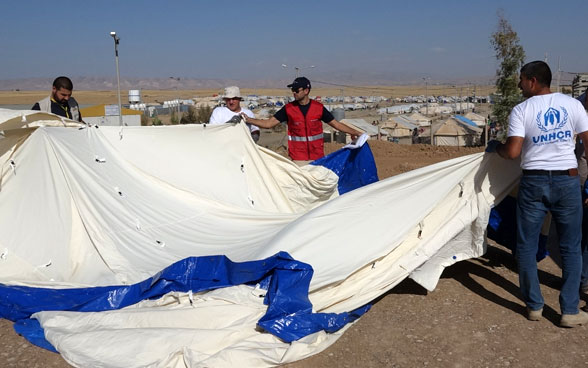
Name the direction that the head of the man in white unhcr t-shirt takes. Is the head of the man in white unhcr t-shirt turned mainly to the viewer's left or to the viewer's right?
to the viewer's left

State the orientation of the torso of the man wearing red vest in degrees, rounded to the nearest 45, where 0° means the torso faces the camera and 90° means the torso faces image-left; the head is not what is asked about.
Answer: approximately 0°

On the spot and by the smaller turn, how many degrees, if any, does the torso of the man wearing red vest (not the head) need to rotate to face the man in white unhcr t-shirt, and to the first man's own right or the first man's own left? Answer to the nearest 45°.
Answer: approximately 45° to the first man's own left
